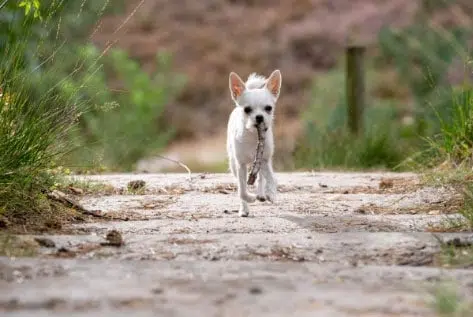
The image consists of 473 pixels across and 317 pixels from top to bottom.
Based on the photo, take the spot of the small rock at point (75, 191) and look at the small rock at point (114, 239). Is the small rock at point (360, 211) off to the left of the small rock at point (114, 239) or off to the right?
left

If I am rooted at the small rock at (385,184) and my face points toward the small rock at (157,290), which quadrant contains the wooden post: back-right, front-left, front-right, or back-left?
back-right

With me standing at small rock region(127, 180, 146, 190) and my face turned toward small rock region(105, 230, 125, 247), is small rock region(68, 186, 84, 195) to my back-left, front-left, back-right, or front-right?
front-right

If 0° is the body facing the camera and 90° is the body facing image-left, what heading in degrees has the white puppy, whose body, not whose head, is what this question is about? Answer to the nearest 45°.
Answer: approximately 0°

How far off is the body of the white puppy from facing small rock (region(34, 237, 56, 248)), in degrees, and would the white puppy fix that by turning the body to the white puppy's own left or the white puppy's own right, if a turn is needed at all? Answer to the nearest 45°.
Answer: approximately 45° to the white puppy's own right

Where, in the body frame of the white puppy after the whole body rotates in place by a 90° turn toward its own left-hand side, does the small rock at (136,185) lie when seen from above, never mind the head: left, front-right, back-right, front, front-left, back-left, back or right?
back-left

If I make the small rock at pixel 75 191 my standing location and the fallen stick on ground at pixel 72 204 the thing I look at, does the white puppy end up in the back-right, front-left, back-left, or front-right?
front-left

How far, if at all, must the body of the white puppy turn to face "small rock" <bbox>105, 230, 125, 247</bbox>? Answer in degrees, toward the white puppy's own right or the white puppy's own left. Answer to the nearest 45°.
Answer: approximately 45° to the white puppy's own right

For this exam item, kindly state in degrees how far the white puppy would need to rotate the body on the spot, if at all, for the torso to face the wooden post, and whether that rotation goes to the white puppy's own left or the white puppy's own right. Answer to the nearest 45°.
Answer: approximately 180°

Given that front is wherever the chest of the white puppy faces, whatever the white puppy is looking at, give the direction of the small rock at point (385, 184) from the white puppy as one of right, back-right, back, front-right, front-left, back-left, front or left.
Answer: back-left

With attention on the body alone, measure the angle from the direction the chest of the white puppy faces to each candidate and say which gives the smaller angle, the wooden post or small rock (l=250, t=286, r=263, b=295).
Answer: the small rock

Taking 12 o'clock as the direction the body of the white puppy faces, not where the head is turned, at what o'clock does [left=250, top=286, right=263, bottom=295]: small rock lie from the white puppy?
The small rock is roughly at 12 o'clock from the white puppy.

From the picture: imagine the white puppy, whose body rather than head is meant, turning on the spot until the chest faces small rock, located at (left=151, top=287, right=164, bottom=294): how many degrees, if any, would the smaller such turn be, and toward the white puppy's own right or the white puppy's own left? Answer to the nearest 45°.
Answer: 0° — it already faces it

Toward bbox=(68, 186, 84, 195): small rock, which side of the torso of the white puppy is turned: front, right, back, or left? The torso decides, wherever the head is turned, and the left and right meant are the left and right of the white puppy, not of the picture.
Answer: right
